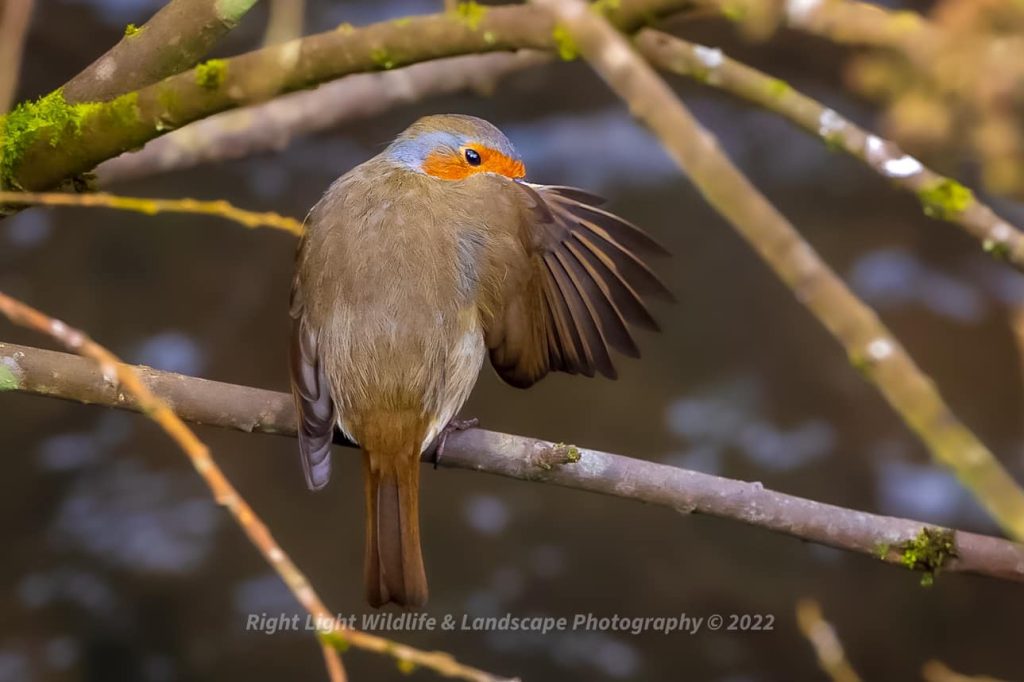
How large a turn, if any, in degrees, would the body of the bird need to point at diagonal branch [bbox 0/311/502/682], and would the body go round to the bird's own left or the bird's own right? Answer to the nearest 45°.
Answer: approximately 180°

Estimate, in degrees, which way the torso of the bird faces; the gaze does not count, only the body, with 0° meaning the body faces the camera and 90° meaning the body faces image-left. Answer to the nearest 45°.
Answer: approximately 180°
